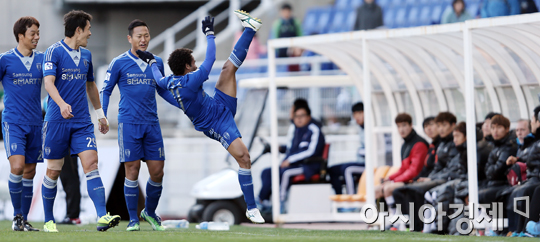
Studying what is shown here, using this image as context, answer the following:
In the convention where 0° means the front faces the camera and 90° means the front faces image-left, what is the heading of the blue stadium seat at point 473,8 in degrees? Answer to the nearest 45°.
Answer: approximately 45°

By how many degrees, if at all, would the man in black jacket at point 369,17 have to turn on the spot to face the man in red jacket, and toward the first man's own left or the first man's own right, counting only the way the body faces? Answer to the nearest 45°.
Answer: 0° — they already face them

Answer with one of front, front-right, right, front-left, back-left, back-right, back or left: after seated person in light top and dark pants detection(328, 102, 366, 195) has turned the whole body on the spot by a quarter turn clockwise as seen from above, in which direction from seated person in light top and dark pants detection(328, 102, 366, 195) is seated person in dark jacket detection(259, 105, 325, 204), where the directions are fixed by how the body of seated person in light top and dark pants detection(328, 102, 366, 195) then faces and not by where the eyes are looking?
front-left

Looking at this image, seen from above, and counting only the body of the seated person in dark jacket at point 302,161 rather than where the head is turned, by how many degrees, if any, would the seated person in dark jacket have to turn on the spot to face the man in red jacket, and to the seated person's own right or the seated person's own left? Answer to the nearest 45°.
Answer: approximately 90° to the seated person's own left

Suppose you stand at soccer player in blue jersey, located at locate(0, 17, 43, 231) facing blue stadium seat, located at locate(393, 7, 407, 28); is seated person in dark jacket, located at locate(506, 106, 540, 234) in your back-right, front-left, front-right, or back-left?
front-right

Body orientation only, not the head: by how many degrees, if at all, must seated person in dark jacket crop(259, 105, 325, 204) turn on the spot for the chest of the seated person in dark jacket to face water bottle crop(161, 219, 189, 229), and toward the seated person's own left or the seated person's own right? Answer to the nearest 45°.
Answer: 0° — they already face it

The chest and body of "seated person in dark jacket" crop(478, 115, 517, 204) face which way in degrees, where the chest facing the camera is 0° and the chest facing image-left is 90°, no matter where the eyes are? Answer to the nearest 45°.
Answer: approximately 45°

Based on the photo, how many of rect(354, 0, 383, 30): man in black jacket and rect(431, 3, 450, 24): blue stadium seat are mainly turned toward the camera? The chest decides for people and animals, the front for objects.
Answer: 2

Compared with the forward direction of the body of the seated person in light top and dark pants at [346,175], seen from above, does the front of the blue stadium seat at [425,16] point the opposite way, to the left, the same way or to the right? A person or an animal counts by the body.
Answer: the same way

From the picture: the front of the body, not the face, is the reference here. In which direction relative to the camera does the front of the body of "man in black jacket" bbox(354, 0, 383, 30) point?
toward the camera

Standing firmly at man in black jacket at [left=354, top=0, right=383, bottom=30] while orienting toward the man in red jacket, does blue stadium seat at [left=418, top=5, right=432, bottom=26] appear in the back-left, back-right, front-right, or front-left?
back-left

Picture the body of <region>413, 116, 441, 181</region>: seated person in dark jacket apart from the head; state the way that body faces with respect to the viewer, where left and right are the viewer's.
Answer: facing the viewer and to the left of the viewer

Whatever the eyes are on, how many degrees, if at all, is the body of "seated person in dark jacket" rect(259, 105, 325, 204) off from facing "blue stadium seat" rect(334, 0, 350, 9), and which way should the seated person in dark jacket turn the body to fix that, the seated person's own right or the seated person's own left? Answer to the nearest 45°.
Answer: approximately 135° to the seated person's own right

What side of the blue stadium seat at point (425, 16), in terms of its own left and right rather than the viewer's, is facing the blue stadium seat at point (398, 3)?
right

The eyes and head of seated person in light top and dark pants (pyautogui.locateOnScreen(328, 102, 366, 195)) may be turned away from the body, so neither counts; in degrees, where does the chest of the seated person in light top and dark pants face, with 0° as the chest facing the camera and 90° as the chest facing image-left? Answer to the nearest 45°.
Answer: approximately 45°

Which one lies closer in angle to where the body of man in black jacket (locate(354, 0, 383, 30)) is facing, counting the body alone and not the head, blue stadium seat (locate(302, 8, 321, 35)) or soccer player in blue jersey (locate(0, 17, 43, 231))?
the soccer player in blue jersey
